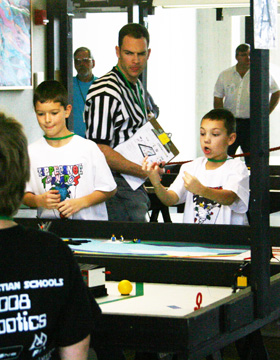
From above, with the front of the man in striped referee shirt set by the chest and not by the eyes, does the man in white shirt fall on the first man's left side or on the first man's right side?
on the first man's left side

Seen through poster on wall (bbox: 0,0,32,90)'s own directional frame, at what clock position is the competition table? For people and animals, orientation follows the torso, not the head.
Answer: The competition table is roughly at 12 o'clock from the poster on wall.

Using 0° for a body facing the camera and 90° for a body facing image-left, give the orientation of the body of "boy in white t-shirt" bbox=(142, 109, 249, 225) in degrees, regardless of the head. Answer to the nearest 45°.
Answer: approximately 45°
